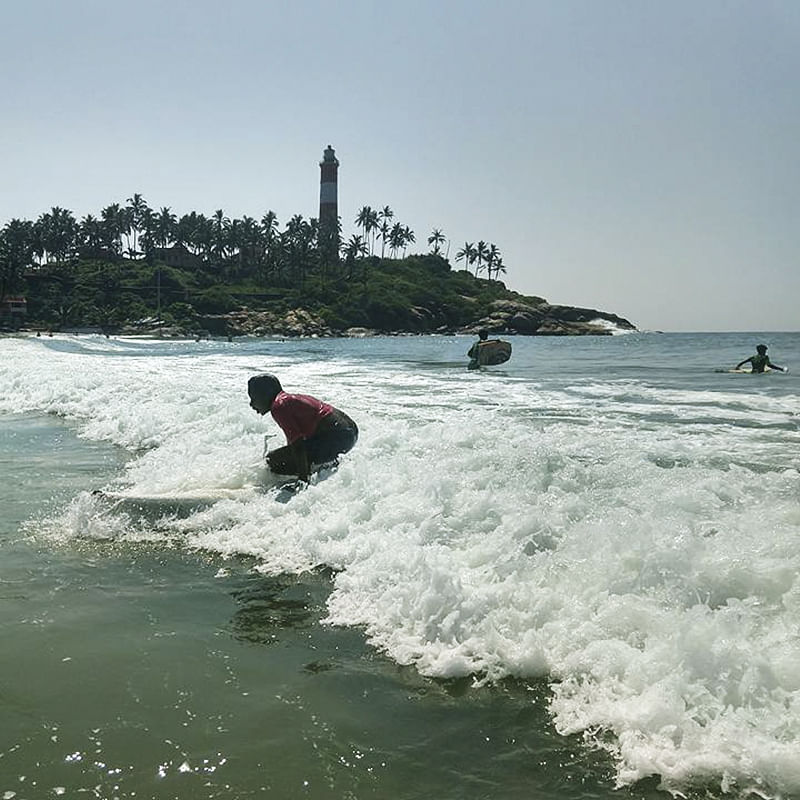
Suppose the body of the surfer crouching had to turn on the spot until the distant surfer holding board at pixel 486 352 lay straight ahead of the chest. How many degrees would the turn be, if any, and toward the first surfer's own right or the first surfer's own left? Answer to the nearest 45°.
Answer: approximately 90° to the first surfer's own right

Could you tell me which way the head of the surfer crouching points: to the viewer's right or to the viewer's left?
to the viewer's left

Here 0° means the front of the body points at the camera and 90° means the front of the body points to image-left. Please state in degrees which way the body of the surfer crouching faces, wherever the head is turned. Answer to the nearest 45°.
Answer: approximately 90°
